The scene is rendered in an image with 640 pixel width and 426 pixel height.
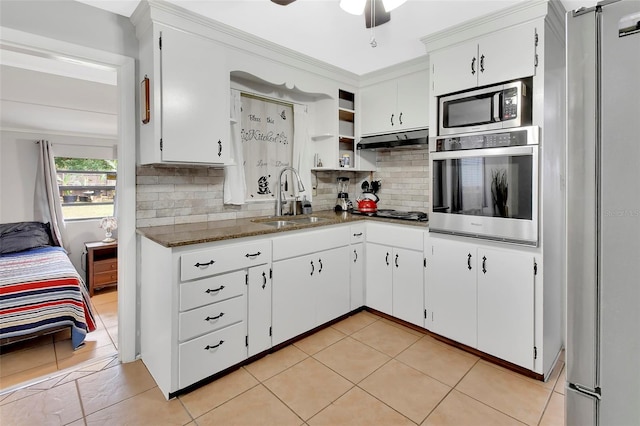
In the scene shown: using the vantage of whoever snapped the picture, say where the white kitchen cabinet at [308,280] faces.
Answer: facing the viewer and to the right of the viewer

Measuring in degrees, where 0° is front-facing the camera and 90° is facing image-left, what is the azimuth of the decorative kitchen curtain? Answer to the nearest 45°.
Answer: approximately 315°

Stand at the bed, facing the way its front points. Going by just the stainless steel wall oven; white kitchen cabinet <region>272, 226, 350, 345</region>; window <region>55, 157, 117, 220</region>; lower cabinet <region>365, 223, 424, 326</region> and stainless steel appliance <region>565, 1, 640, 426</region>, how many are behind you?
1

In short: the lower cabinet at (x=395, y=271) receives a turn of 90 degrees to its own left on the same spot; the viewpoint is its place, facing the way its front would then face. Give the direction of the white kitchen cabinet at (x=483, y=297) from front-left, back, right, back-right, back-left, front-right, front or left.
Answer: front

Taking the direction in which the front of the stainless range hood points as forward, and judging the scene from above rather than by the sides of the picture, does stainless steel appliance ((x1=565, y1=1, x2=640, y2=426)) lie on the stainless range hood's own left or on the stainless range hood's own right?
on the stainless range hood's own left

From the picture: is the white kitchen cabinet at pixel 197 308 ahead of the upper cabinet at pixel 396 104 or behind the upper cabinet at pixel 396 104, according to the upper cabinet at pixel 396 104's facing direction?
ahead

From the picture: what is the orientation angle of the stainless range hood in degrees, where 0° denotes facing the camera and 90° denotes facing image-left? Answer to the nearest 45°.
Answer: approximately 45°

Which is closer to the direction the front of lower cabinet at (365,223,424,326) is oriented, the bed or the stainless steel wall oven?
the bed

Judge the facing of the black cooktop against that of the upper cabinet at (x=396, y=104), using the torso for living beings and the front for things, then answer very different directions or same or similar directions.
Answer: same or similar directions

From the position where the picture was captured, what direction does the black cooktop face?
facing the viewer and to the left of the viewer

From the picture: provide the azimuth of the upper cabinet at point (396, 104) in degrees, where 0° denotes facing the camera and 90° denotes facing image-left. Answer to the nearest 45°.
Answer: approximately 45°

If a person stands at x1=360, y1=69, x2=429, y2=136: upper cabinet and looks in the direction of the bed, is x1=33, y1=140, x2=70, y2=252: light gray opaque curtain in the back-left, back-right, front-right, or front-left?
front-right

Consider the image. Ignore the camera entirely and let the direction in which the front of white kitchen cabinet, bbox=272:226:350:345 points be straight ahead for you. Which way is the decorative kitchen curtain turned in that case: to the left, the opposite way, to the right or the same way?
the same way
